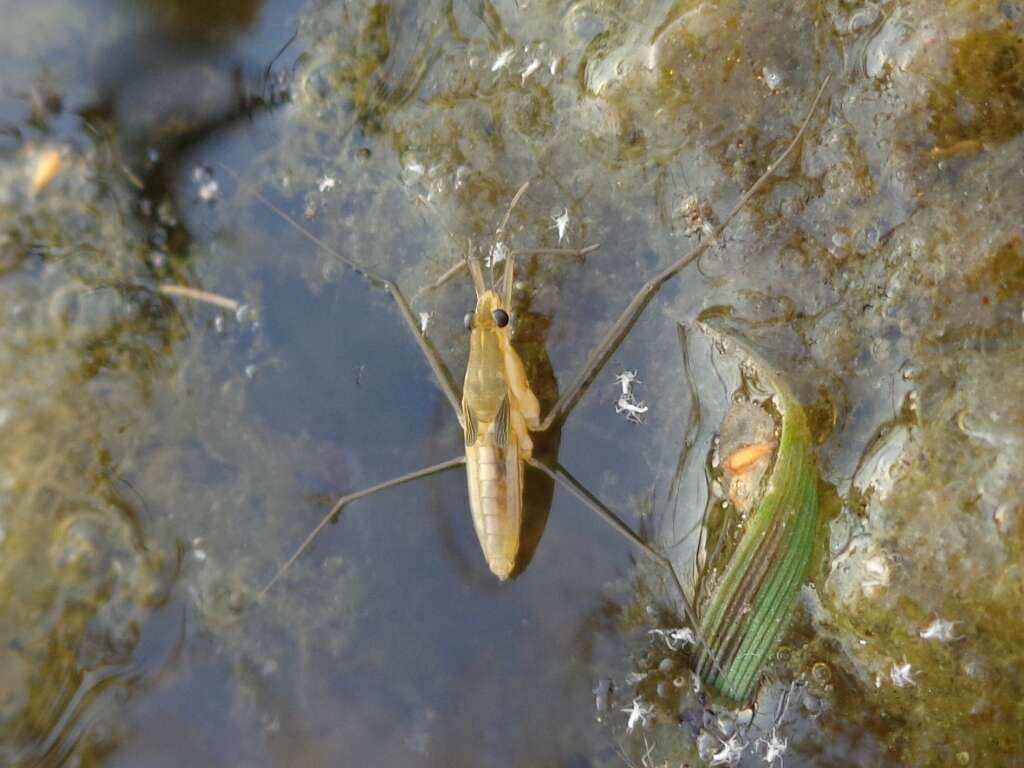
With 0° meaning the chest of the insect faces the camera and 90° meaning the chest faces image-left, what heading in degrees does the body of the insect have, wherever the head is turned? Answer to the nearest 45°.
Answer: approximately 180°

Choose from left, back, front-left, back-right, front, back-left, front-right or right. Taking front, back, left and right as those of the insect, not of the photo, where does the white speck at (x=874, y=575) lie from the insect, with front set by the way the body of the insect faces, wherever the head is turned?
back-right

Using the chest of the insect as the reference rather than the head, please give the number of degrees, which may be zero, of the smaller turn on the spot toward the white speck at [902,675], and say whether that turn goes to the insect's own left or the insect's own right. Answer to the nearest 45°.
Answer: approximately 135° to the insect's own right

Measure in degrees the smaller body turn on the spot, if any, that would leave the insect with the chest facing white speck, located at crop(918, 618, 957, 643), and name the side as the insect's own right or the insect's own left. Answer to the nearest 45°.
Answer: approximately 135° to the insect's own right
